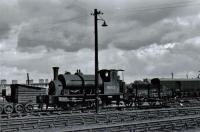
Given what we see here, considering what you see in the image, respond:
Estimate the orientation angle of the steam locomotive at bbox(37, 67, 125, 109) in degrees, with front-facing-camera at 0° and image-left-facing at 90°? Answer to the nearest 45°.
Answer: approximately 45°
